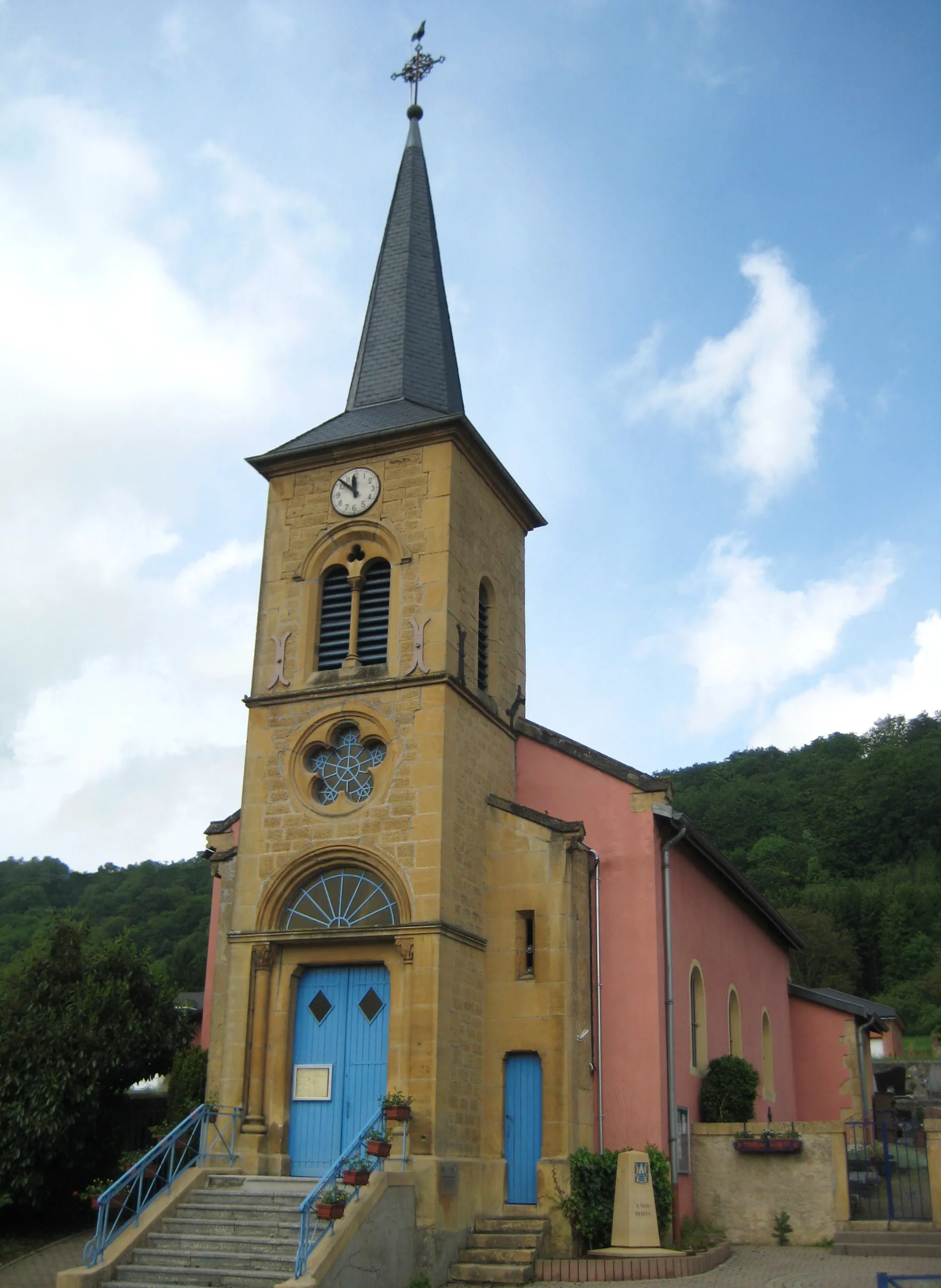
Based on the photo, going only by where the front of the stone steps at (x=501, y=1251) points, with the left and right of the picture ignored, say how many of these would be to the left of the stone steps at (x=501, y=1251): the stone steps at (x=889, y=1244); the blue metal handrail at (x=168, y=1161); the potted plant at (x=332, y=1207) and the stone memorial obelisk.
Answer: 2

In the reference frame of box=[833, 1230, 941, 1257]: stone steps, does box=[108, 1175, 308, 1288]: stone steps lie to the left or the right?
on its right

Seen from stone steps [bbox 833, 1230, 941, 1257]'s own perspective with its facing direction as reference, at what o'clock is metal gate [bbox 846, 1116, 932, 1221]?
The metal gate is roughly at 6 o'clock from the stone steps.

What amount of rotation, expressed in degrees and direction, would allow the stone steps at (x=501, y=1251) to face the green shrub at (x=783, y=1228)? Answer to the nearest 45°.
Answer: approximately 135° to its left

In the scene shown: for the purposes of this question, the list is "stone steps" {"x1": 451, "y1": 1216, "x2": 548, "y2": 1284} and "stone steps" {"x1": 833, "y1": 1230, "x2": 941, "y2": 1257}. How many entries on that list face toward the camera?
2

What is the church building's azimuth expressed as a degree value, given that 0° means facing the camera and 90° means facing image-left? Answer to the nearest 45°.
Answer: approximately 45°

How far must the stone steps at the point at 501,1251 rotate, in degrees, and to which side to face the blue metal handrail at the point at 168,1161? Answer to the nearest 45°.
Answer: approximately 90° to its right

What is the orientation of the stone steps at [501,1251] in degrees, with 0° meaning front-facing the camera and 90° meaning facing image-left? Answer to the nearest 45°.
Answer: approximately 0°

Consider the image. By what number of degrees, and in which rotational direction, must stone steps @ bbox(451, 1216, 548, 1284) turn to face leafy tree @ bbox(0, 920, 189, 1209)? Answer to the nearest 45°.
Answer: approximately 90° to its right

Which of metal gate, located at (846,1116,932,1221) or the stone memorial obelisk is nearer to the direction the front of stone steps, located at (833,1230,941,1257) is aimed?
the stone memorial obelisk
